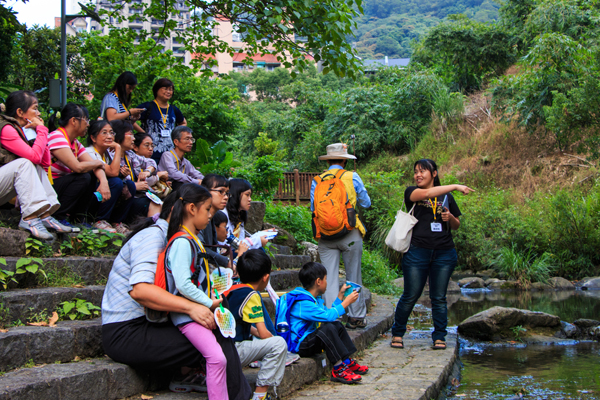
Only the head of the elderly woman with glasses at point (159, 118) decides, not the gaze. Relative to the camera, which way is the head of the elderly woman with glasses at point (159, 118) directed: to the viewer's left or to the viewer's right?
to the viewer's right

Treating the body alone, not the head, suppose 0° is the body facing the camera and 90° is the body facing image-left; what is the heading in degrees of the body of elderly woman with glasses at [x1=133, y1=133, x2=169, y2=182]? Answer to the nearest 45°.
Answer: approximately 315°

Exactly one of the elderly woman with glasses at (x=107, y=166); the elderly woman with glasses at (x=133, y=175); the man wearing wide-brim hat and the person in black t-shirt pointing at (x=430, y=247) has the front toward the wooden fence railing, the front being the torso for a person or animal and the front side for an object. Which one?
the man wearing wide-brim hat

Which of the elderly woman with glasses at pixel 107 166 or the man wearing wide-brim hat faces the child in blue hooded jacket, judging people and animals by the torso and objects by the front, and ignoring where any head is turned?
the elderly woman with glasses

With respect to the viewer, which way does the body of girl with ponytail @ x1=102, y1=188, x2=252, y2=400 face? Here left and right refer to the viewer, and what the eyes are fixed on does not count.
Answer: facing to the right of the viewer

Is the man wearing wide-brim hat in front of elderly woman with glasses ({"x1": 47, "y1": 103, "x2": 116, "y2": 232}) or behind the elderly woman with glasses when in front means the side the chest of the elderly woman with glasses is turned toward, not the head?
in front

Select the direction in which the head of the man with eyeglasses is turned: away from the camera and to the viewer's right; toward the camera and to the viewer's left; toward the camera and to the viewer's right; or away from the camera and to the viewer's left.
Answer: toward the camera and to the viewer's right

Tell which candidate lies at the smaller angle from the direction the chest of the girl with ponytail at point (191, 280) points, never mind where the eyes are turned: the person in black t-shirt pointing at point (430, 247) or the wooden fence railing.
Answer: the person in black t-shirt pointing

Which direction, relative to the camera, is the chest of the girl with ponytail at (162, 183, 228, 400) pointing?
to the viewer's right

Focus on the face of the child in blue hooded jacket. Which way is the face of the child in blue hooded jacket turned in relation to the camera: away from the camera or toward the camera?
away from the camera

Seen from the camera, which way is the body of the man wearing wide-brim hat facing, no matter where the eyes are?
away from the camera

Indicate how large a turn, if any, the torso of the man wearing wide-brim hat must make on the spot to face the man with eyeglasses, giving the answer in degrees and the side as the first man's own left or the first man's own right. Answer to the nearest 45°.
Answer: approximately 90° to the first man's own left

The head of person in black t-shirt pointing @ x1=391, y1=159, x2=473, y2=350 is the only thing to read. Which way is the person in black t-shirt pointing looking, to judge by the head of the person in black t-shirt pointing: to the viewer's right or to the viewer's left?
to the viewer's left
